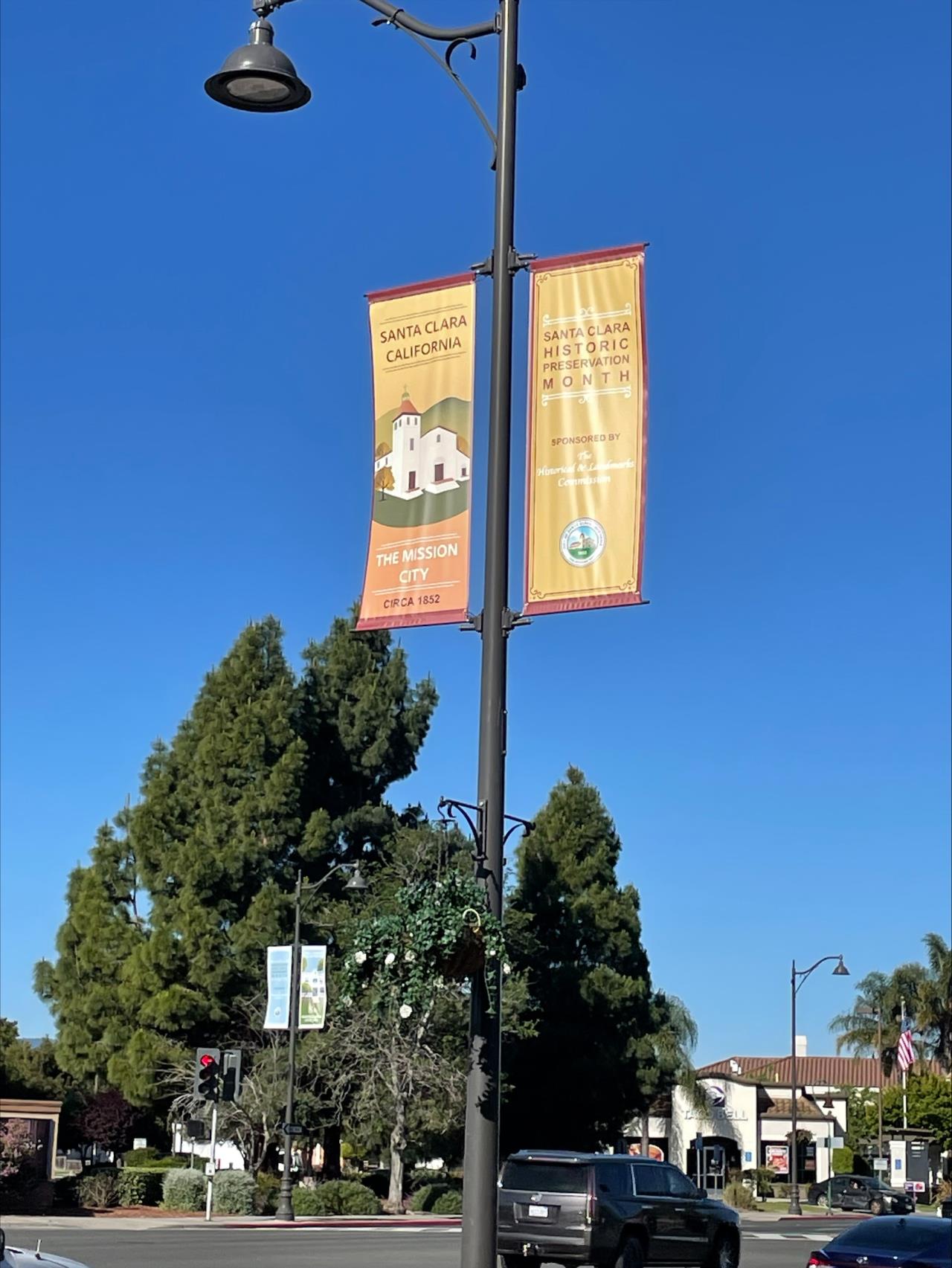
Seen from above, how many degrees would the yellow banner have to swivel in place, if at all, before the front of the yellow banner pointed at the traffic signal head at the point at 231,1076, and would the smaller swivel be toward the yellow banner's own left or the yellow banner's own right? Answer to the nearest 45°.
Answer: approximately 180°

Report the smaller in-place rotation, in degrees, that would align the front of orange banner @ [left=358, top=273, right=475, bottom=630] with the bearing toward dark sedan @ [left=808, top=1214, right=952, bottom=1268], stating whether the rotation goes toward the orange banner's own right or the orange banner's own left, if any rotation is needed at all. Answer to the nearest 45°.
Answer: approximately 135° to the orange banner's own left

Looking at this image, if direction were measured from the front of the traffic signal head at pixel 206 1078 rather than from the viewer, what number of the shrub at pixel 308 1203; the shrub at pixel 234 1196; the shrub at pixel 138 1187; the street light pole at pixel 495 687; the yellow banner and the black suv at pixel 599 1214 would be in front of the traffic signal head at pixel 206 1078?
3

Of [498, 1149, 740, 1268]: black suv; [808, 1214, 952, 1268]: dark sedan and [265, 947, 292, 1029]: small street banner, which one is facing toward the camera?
the small street banner

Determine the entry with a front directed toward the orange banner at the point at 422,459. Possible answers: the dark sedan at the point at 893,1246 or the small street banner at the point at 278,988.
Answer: the small street banner

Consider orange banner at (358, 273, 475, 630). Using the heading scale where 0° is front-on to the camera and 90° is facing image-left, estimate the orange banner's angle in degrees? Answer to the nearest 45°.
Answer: approximately 0°

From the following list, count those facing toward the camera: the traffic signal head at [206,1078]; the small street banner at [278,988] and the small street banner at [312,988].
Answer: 3

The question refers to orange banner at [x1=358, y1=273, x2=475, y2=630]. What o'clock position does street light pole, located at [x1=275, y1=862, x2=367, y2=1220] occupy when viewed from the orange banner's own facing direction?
The street light pole is roughly at 6 o'clock from the orange banner.

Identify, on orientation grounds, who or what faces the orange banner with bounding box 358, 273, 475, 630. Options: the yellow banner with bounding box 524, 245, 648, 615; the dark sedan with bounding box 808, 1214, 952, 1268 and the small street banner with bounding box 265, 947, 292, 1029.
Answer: the small street banner
